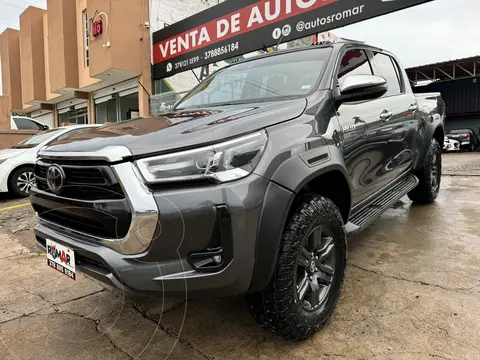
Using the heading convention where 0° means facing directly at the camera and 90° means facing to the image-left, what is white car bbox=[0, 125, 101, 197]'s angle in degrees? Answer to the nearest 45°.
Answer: approximately 45°

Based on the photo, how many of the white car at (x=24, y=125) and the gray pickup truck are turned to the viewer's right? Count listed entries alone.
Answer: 1

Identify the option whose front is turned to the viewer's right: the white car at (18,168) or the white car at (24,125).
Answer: the white car at (24,125)

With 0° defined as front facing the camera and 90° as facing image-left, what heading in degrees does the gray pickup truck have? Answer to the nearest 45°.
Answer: approximately 45°

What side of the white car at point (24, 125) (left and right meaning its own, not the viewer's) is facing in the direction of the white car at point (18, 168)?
right

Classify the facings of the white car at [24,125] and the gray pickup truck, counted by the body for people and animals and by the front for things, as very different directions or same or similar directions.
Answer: very different directions

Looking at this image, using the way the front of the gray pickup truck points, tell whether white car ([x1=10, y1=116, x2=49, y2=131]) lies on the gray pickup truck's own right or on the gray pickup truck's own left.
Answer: on the gray pickup truck's own right

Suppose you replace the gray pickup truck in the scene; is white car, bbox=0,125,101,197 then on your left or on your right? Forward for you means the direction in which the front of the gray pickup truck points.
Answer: on your right
